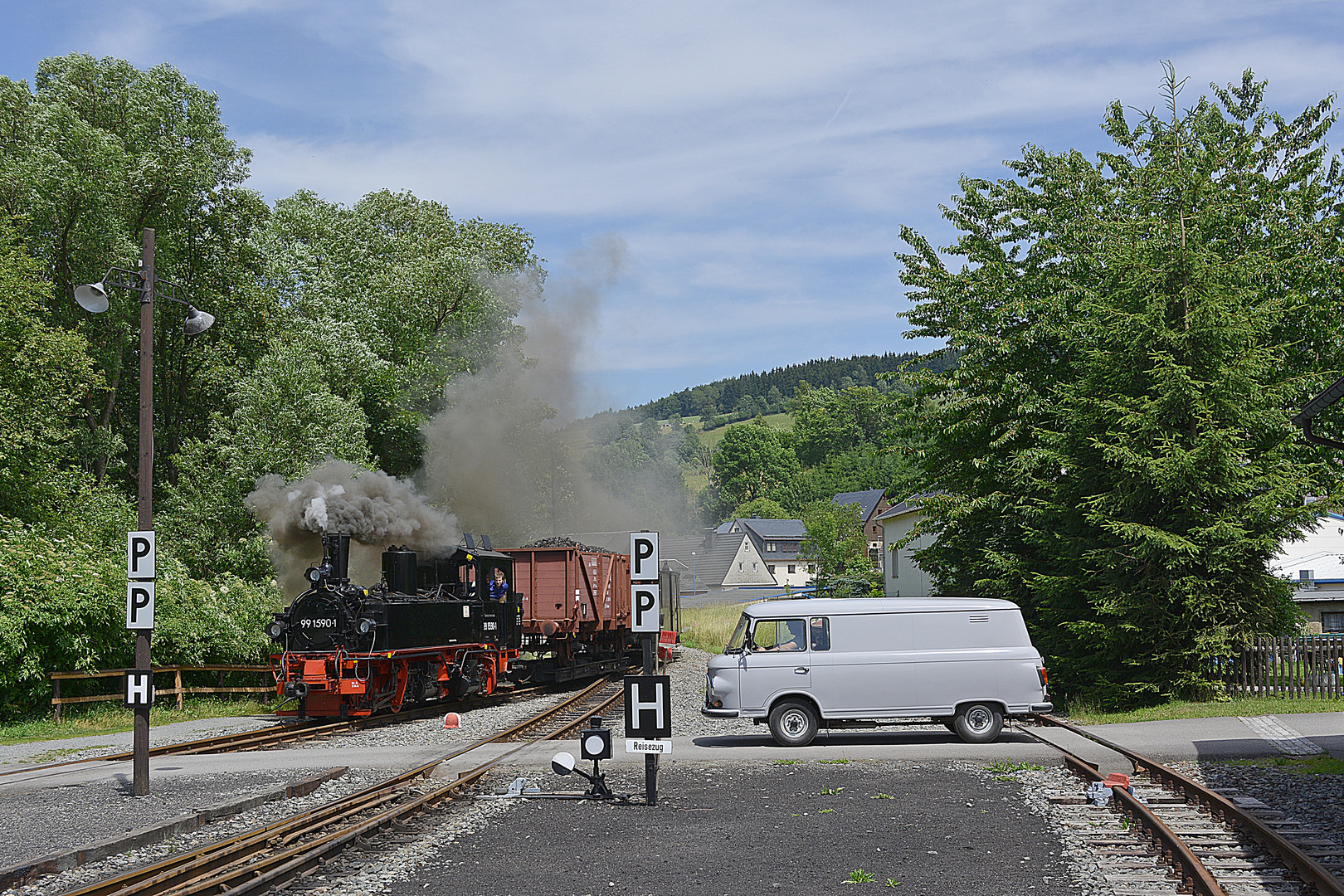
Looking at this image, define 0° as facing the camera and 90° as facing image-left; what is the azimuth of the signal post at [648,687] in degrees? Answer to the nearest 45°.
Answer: approximately 0°

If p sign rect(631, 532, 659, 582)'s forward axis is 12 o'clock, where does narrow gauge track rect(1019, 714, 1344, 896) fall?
The narrow gauge track is roughly at 10 o'clock from the p sign.

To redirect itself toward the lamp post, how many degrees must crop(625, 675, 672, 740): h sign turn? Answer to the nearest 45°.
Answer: approximately 90° to its right

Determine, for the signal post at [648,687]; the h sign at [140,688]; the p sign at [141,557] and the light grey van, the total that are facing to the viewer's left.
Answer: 1

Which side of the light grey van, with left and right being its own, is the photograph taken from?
left

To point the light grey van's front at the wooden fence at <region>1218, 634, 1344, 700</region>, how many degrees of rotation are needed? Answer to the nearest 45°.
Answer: approximately 135° to its right

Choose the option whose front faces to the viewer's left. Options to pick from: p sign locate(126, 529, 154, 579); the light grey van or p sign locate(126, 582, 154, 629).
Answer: the light grey van

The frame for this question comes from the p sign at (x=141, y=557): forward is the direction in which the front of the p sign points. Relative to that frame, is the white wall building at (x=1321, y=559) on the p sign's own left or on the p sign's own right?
on the p sign's own left
